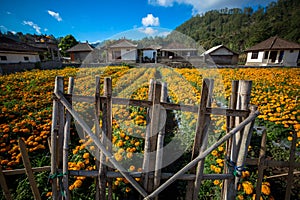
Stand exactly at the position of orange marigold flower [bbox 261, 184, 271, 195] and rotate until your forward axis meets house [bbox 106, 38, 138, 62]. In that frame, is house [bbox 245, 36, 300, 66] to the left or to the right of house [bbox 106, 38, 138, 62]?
right

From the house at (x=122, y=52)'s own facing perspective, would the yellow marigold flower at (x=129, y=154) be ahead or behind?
ahead

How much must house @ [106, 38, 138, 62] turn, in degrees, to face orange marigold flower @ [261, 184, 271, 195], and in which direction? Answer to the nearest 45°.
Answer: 0° — it already faces it

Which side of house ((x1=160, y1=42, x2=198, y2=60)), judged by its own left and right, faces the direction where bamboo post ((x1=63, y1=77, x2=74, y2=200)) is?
front

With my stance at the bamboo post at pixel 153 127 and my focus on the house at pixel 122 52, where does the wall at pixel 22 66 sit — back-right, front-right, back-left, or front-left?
front-left

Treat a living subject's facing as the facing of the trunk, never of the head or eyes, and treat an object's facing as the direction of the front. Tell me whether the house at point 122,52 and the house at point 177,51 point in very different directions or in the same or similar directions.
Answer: same or similar directions

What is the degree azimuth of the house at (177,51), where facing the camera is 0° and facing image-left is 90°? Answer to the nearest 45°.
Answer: approximately 0°

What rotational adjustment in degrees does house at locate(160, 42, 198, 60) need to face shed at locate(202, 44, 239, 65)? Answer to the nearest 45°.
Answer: approximately 90° to its left

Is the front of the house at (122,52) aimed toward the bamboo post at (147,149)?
yes

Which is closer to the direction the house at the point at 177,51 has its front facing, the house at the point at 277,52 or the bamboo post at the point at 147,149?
the bamboo post

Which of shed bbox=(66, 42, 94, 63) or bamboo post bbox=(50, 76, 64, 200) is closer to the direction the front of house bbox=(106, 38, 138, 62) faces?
the bamboo post

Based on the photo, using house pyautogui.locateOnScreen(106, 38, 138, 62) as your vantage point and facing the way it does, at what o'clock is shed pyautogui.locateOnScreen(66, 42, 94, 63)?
The shed is roughly at 4 o'clock from the house.

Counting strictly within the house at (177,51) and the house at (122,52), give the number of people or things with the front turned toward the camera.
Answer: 2

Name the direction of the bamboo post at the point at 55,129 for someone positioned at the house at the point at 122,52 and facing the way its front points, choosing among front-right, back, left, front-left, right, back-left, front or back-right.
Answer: front

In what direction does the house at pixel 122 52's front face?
toward the camera

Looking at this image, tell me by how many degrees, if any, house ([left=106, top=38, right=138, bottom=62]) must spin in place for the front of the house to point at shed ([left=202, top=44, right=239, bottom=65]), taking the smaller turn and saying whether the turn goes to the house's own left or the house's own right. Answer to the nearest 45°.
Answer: approximately 90° to the house's own left

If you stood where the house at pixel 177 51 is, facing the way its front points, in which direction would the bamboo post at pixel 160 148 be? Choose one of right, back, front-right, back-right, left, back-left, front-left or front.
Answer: front
